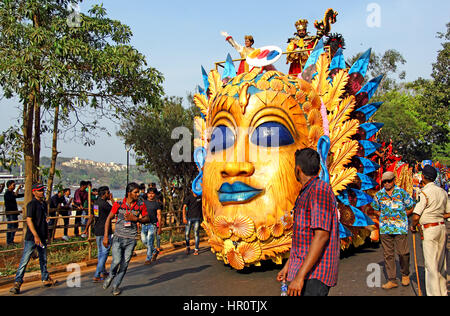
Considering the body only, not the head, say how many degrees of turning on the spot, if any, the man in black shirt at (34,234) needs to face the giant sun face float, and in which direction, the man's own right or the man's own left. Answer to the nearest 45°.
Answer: approximately 45° to the man's own left

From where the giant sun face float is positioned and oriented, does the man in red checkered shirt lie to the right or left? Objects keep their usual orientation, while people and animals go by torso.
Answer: on its left

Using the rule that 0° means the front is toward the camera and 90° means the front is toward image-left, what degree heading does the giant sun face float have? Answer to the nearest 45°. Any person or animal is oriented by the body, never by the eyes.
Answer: approximately 45°

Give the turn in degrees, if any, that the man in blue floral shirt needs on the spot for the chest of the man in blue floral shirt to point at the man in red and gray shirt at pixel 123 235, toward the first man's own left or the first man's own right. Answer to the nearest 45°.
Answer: approximately 90° to the first man's own right

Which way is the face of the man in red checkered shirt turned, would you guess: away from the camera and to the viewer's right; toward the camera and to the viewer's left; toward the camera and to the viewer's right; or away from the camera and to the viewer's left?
away from the camera and to the viewer's left

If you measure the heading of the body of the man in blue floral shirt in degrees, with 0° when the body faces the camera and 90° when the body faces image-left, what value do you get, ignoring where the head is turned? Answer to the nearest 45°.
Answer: approximately 0°
